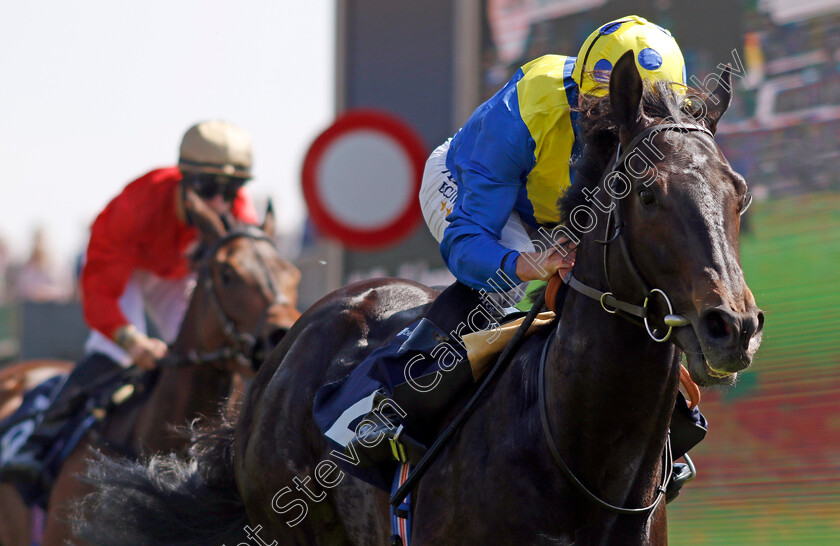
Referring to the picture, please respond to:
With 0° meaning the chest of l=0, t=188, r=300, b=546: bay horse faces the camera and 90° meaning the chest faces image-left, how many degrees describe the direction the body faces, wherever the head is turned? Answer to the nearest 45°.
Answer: approximately 315°

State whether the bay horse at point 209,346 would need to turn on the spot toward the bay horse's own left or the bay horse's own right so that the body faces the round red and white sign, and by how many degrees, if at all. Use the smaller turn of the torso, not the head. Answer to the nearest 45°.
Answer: approximately 90° to the bay horse's own left

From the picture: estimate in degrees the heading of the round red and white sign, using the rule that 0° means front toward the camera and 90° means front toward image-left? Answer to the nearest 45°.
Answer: approximately 0°

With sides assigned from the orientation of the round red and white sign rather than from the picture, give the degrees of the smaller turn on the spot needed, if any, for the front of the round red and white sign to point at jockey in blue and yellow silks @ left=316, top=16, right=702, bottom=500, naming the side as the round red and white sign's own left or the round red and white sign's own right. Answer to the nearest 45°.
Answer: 0° — it already faces them

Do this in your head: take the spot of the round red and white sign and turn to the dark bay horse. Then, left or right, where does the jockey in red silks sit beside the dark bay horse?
right

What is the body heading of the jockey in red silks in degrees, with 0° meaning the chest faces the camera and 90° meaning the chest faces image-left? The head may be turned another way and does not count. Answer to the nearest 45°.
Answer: approximately 315°

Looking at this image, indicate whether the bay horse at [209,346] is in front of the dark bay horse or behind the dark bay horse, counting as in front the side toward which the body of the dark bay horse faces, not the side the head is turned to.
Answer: behind
